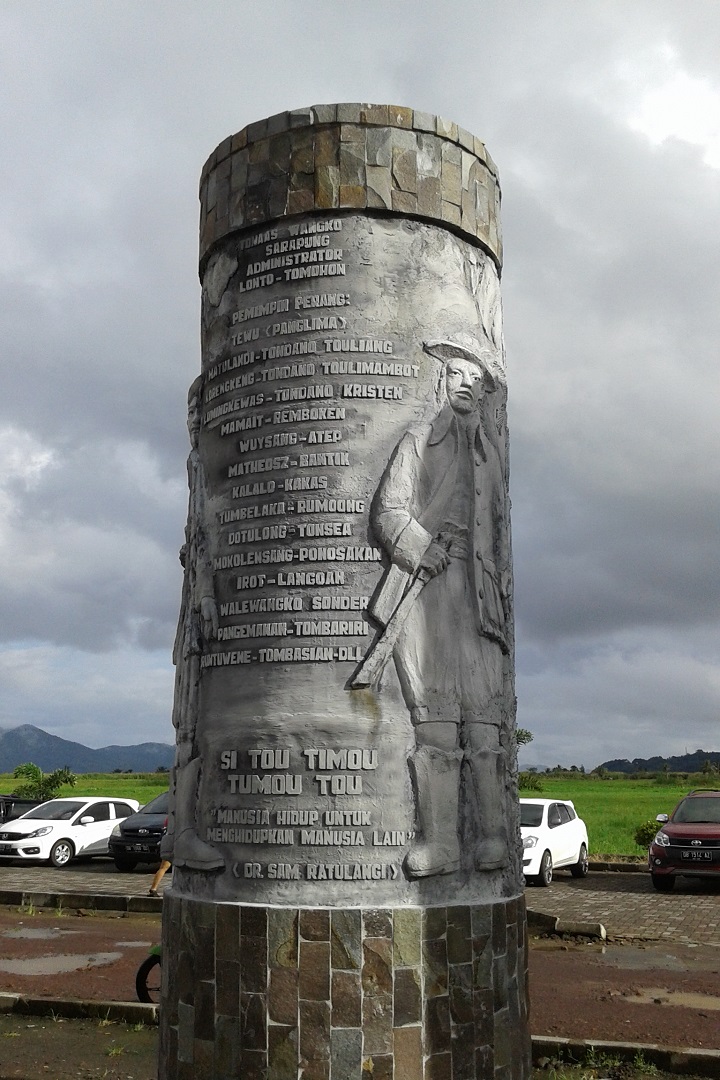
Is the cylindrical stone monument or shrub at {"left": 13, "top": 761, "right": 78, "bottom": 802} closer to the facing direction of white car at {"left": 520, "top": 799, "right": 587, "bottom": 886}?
the cylindrical stone monument

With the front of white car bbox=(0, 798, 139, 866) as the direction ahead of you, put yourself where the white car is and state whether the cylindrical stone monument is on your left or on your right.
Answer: on your left

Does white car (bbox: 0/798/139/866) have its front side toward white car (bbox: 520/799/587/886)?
no

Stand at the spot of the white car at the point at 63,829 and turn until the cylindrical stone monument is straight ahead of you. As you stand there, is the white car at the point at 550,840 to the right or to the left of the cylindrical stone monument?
left

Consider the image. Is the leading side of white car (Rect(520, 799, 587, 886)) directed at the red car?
no

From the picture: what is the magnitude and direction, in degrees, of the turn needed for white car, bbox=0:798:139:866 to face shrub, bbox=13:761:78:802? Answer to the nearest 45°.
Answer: approximately 135° to its right

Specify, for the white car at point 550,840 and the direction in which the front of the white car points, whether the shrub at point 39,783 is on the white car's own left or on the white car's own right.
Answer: on the white car's own right

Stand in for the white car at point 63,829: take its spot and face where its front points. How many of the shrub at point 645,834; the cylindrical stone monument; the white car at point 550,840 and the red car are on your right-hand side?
0
